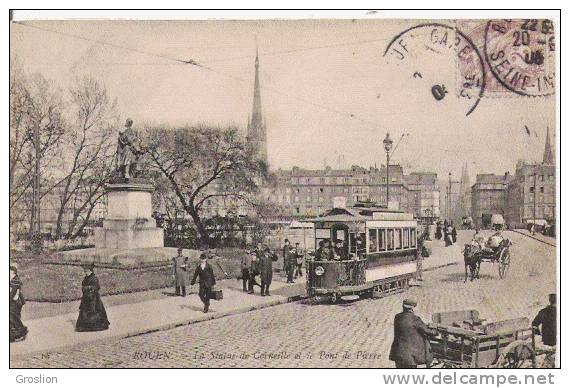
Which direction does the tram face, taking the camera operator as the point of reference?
facing the viewer and to the left of the viewer

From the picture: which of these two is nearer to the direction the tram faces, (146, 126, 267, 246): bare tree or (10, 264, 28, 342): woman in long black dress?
the woman in long black dress

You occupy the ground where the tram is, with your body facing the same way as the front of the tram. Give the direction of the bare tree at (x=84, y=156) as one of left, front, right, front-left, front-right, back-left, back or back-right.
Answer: front-right

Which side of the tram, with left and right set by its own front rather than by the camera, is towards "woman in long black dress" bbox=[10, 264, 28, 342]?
front

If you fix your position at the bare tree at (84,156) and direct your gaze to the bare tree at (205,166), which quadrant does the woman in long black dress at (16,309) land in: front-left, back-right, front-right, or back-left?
back-right

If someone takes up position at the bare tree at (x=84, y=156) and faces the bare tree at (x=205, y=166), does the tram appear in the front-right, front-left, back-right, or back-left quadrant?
front-right
